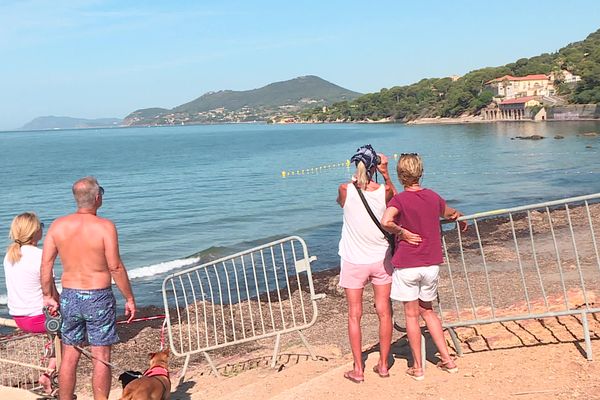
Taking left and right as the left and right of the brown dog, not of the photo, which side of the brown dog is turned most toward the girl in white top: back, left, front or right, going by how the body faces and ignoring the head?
left

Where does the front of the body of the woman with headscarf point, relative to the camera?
away from the camera

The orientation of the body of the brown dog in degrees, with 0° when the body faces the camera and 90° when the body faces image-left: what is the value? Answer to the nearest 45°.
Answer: approximately 225°

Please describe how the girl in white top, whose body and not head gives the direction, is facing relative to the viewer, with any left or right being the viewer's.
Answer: facing away from the viewer and to the right of the viewer

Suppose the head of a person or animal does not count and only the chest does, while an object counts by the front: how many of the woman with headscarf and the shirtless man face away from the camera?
2

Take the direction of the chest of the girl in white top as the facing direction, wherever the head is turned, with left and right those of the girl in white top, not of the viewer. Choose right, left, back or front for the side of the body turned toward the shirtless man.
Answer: right

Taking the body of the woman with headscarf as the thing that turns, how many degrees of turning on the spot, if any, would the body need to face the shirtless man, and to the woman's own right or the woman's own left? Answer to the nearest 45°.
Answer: approximately 90° to the woman's own left

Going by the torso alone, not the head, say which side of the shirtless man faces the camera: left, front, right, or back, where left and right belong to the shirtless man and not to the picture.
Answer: back

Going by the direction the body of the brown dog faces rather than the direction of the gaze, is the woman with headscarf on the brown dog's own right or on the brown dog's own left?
on the brown dog's own right
